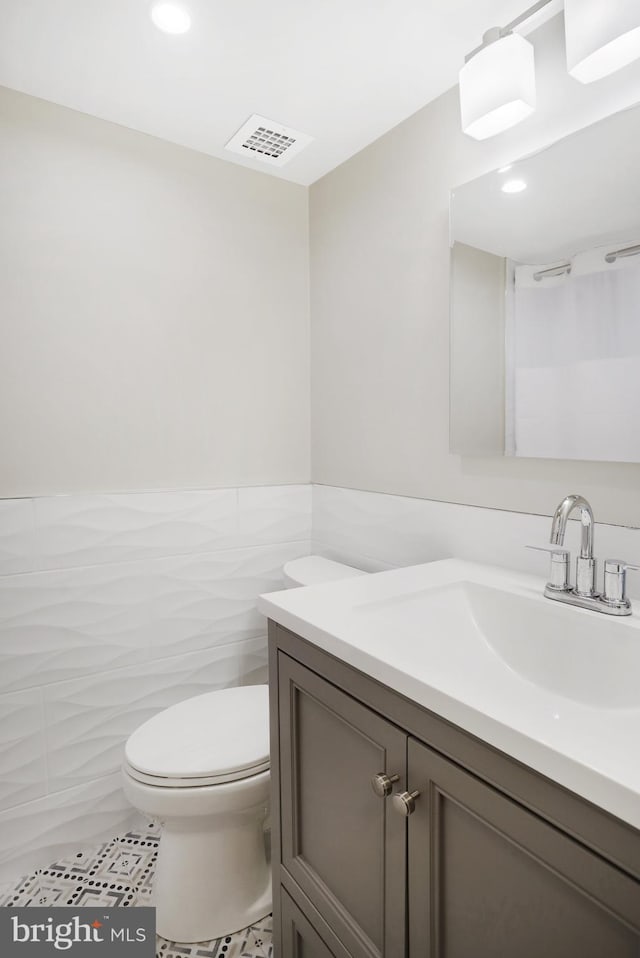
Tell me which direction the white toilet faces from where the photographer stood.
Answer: facing the viewer and to the left of the viewer

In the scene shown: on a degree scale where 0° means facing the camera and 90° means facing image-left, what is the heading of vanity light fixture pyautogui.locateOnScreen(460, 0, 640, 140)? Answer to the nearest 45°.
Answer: approximately 45°

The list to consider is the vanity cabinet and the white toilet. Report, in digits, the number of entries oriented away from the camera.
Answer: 0

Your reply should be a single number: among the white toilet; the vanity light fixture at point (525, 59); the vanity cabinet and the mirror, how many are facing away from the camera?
0

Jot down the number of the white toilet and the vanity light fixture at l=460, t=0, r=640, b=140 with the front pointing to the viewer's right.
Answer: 0

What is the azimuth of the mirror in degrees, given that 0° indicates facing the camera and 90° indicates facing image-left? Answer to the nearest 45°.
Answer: approximately 45°
